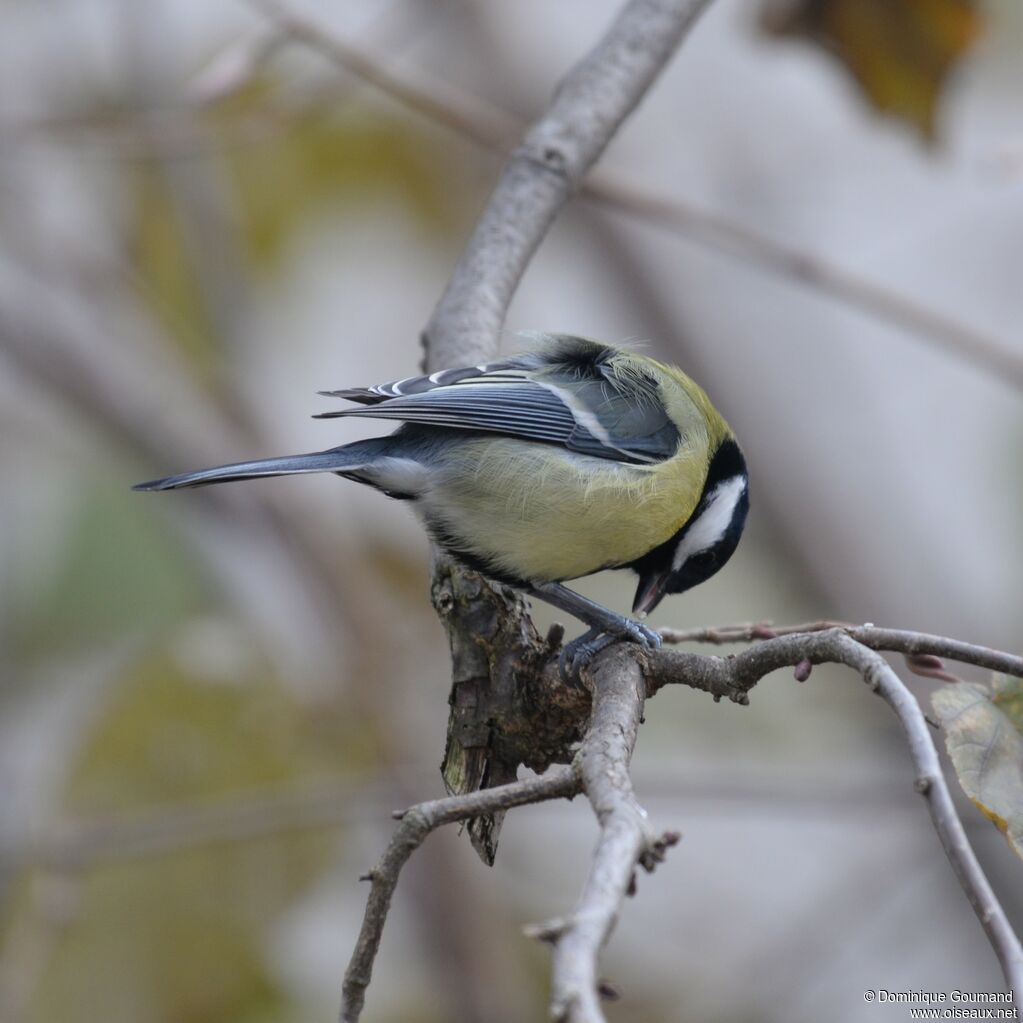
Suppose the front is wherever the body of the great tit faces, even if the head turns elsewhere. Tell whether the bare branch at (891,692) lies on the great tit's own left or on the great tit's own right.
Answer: on the great tit's own right

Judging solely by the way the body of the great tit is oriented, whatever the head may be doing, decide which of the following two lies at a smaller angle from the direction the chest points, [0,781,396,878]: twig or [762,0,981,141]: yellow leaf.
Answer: the yellow leaf

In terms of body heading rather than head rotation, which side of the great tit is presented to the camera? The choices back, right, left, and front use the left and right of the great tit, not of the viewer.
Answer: right

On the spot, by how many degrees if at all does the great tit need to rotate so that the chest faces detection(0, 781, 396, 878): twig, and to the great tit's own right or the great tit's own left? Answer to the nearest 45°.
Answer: approximately 135° to the great tit's own left
